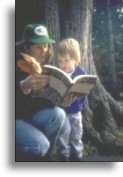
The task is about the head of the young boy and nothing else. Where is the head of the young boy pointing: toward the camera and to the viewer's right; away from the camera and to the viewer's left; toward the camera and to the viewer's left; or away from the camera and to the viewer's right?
toward the camera and to the viewer's left

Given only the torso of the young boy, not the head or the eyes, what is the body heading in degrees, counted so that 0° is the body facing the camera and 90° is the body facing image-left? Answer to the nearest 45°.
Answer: approximately 45°
